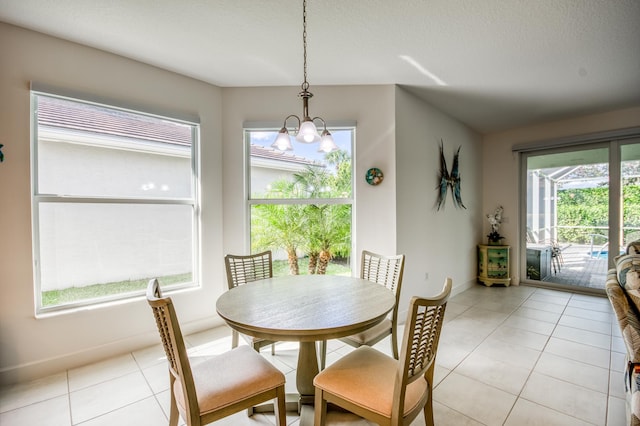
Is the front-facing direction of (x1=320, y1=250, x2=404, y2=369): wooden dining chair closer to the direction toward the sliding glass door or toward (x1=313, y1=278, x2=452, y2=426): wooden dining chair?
the wooden dining chair

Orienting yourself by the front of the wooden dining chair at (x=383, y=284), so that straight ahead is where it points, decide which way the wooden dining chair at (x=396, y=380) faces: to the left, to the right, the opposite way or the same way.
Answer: to the right

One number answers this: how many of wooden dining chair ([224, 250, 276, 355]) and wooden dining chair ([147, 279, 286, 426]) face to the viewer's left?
0

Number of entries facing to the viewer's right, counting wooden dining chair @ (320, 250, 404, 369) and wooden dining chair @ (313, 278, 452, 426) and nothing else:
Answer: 0

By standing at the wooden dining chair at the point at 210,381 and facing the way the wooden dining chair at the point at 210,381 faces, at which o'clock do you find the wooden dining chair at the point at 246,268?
the wooden dining chair at the point at 246,268 is roughly at 11 o'clock from the wooden dining chair at the point at 210,381.

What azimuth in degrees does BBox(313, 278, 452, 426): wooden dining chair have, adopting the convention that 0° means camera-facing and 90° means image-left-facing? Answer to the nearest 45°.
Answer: approximately 135°

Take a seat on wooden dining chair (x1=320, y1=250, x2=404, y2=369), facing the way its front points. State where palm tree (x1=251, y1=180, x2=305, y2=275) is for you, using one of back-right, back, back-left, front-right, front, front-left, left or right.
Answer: right

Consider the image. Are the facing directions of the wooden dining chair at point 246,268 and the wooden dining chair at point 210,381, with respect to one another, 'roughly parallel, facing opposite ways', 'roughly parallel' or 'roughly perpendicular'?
roughly perpendicular

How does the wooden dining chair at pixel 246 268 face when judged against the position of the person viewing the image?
facing the viewer and to the right of the viewer

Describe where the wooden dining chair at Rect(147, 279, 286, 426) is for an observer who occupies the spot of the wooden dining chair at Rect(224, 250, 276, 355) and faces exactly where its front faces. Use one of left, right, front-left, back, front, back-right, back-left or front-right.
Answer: front-right

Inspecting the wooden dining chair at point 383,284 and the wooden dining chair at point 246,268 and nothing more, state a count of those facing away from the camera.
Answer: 0

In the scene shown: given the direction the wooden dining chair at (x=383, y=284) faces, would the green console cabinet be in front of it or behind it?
behind

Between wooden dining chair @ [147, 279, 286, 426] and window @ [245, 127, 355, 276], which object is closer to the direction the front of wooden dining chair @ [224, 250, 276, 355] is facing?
the wooden dining chair

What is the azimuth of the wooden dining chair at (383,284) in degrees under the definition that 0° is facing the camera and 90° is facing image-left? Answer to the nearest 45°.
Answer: approximately 45°

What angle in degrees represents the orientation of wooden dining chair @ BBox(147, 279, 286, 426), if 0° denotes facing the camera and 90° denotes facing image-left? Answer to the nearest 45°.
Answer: approximately 225°

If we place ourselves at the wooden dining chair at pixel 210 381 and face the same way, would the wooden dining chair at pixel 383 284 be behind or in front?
in front

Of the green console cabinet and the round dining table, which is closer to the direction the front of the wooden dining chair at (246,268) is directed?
the round dining table

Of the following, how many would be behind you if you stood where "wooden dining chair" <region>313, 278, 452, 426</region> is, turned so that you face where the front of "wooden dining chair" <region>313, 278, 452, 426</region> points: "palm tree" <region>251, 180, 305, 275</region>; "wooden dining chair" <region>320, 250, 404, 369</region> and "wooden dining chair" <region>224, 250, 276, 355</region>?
0
